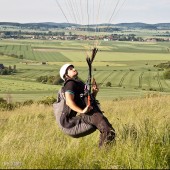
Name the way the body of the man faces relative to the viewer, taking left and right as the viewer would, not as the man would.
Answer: facing to the right of the viewer
